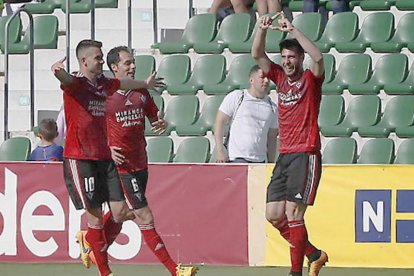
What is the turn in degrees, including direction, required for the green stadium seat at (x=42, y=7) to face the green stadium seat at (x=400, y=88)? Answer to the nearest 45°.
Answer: approximately 90° to its left

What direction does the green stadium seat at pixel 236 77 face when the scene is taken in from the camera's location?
facing the viewer and to the left of the viewer

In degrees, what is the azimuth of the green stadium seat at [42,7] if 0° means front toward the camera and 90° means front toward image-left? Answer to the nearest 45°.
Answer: approximately 45°

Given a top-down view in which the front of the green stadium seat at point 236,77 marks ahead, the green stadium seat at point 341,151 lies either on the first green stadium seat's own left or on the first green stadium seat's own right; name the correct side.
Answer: on the first green stadium seat's own left

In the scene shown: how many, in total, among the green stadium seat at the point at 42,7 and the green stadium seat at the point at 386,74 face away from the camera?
0

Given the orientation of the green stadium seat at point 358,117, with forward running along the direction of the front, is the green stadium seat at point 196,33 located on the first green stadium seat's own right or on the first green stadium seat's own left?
on the first green stadium seat's own right

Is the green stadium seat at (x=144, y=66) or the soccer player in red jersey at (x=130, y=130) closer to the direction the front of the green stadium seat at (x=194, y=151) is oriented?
the soccer player in red jersey

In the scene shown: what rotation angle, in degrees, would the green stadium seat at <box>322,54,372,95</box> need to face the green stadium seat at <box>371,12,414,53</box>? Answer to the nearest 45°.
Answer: approximately 180°
